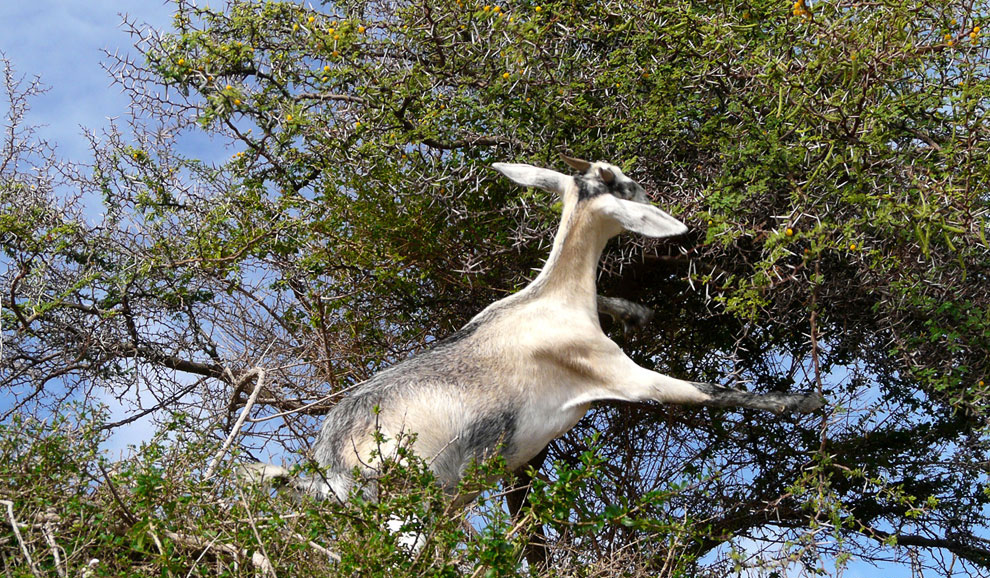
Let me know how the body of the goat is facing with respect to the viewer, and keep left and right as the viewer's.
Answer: facing away from the viewer and to the right of the viewer
